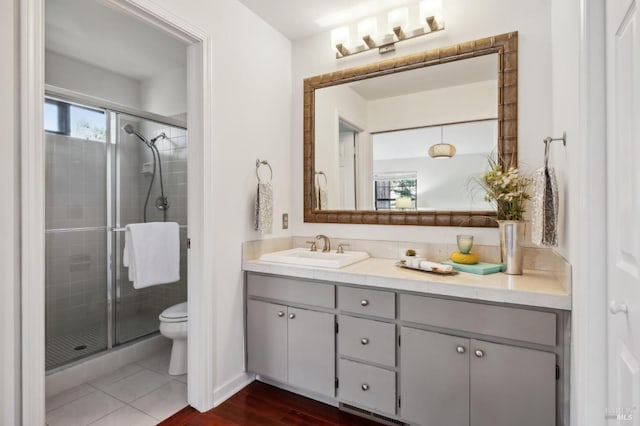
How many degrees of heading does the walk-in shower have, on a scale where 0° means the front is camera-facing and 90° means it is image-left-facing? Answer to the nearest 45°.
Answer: approximately 315°

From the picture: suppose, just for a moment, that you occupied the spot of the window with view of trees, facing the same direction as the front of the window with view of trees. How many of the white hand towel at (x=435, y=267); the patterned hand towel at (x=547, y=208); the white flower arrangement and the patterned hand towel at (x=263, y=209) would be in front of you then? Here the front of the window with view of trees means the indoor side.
4

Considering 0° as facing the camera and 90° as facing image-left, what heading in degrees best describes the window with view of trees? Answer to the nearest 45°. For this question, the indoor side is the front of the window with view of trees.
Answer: approximately 315°

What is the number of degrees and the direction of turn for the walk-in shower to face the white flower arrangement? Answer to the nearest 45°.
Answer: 0° — it already faces it

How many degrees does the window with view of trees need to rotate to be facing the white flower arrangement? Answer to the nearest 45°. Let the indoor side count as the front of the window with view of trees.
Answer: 0° — it already faces it
